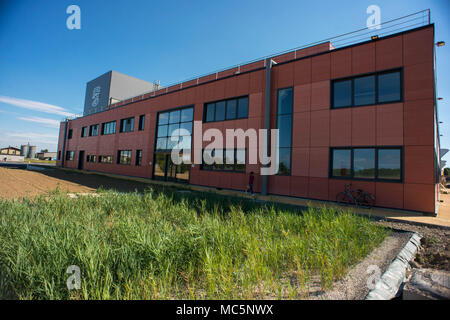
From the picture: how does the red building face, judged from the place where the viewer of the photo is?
facing the viewer and to the left of the viewer

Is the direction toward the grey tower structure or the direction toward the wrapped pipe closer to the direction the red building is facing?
the wrapped pipe

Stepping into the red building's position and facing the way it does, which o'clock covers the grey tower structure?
The grey tower structure is roughly at 3 o'clock from the red building.

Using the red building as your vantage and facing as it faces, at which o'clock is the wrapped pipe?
The wrapped pipe is roughly at 11 o'clock from the red building.
